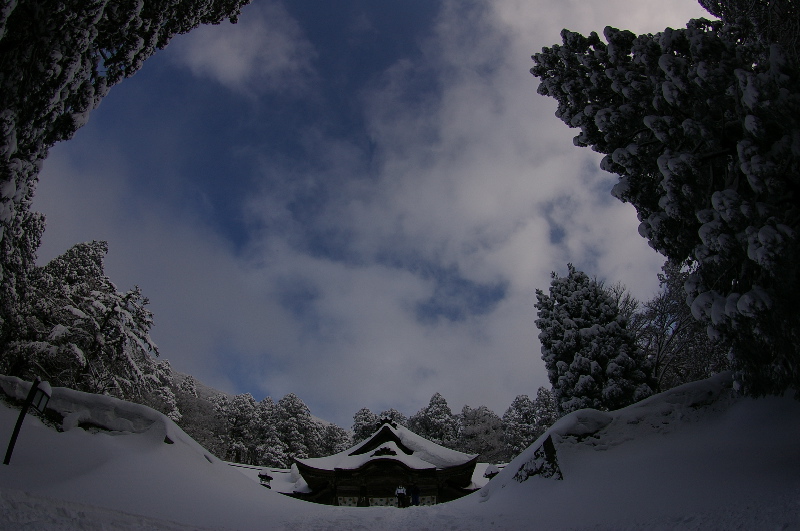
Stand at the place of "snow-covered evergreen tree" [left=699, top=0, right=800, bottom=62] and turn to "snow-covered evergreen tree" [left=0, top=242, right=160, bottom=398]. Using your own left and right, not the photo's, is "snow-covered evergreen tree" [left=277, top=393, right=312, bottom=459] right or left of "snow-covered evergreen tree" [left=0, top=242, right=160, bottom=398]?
right

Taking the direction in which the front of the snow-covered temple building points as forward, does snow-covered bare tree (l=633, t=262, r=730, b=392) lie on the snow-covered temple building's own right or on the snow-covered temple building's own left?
on the snow-covered temple building's own left

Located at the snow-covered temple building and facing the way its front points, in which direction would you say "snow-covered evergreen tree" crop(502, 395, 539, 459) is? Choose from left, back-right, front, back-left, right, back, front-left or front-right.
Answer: back-left

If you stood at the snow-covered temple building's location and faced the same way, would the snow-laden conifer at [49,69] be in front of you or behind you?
in front

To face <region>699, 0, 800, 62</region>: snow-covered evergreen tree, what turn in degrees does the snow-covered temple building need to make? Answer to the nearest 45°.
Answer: approximately 45° to its left

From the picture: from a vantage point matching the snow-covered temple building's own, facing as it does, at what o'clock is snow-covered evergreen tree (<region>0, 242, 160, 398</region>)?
The snow-covered evergreen tree is roughly at 2 o'clock from the snow-covered temple building.

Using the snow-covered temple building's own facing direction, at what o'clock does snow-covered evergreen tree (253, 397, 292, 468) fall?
The snow-covered evergreen tree is roughly at 5 o'clock from the snow-covered temple building.

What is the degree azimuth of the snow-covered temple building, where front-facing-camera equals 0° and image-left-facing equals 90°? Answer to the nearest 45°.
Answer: approximately 0°

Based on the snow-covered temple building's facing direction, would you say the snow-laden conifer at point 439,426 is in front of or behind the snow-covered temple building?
behind

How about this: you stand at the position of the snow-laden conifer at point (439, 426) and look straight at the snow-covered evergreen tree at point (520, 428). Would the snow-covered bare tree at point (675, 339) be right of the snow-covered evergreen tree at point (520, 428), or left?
right
